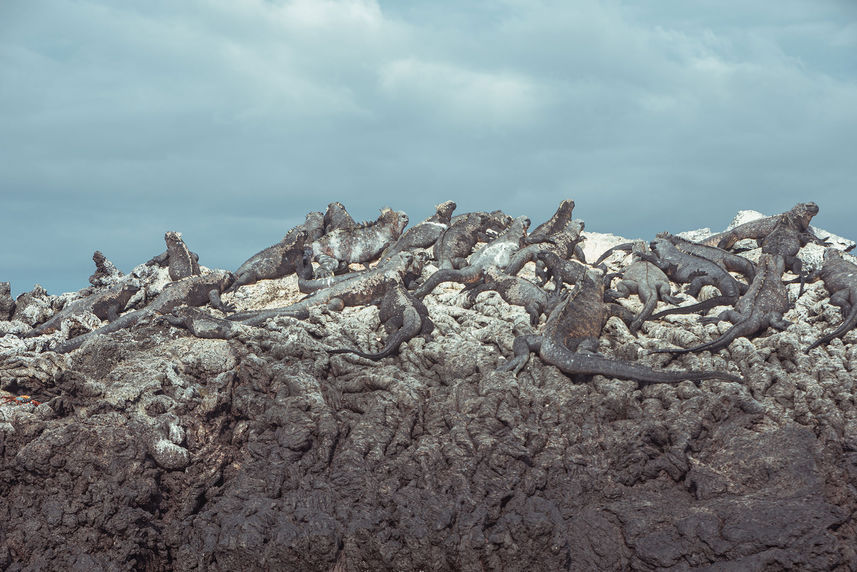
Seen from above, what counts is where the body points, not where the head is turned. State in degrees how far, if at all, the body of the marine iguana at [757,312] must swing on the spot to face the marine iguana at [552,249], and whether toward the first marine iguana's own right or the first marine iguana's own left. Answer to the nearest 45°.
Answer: approximately 90° to the first marine iguana's own left

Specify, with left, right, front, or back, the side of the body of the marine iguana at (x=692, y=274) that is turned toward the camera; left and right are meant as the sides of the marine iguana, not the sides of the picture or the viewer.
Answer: left

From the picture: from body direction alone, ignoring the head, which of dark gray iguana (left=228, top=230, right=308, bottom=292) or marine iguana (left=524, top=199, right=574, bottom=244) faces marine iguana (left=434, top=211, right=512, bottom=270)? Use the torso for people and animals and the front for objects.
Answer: the dark gray iguana

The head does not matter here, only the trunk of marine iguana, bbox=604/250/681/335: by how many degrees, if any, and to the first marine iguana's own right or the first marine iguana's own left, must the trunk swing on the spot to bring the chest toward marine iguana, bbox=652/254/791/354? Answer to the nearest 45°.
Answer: approximately 135° to the first marine iguana's own right

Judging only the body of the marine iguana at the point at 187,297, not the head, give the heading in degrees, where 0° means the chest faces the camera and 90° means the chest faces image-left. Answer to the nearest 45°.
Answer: approximately 270°

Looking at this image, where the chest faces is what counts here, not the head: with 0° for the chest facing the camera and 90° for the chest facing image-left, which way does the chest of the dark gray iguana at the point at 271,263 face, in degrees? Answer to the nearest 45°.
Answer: approximately 270°

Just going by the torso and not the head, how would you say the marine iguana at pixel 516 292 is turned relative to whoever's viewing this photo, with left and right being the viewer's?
facing to the left of the viewer

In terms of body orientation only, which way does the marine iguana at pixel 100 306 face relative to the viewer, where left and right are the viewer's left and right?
facing to the right of the viewer

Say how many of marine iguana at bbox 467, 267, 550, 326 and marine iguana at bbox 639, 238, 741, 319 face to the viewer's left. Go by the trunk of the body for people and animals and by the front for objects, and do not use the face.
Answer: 2

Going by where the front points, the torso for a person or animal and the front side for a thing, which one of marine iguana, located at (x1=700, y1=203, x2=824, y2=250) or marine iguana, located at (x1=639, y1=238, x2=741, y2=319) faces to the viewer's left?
marine iguana, located at (x1=639, y1=238, x2=741, y2=319)

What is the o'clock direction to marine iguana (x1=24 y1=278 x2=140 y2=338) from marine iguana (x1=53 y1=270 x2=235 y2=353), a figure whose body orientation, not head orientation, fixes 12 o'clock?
marine iguana (x1=24 y1=278 x2=140 y2=338) is roughly at 7 o'clock from marine iguana (x1=53 y1=270 x2=235 y2=353).

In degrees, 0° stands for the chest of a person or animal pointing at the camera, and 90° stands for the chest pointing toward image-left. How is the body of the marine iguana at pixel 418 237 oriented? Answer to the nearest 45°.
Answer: approximately 270°

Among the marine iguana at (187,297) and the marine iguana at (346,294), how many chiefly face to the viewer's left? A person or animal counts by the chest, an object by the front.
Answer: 0

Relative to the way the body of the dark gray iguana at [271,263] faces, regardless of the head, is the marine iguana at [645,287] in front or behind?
in front

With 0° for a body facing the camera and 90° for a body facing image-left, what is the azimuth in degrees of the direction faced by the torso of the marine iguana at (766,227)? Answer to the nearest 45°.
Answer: approximately 270°
